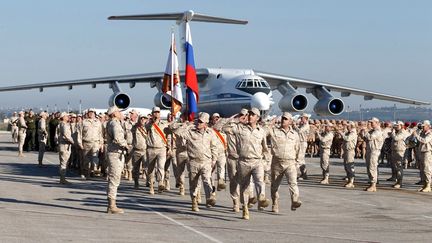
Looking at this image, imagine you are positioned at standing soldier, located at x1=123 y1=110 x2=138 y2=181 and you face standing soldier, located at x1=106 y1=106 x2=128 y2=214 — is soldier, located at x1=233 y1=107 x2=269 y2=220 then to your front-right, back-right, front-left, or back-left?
front-left

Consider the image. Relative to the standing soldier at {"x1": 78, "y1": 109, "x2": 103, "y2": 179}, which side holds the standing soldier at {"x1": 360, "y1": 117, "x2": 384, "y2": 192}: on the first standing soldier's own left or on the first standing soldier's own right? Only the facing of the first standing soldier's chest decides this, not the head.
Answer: on the first standing soldier's own left

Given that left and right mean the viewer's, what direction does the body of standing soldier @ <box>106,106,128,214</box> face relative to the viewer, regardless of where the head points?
facing to the right of the viewer

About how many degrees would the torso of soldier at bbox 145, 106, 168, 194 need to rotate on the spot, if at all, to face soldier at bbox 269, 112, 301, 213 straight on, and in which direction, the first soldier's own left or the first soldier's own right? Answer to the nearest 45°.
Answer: approximately 45° to the first soldier's own left

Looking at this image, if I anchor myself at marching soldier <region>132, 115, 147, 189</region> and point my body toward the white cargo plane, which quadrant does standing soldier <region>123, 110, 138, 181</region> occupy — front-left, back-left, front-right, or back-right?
front-left
